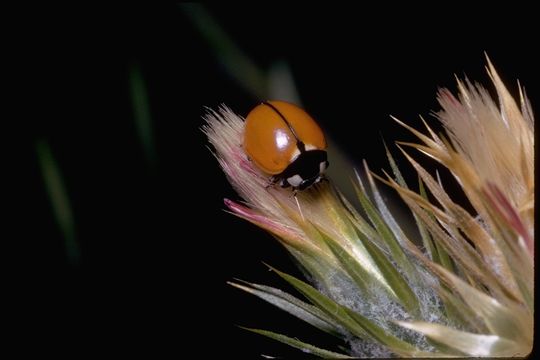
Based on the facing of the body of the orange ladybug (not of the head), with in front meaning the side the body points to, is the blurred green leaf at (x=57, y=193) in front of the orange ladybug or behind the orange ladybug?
behind

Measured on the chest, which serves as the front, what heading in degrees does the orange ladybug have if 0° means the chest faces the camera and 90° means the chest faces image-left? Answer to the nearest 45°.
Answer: approximately 315°
